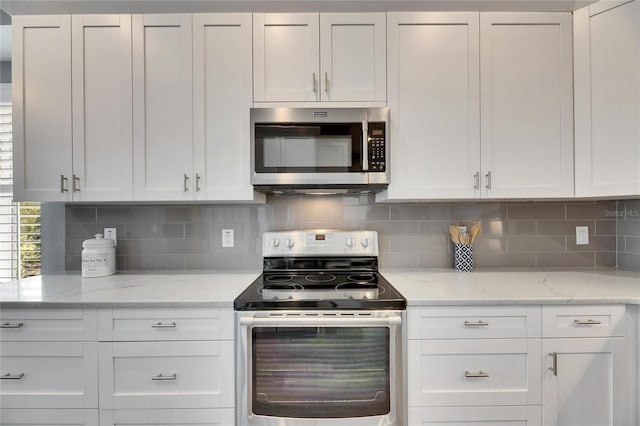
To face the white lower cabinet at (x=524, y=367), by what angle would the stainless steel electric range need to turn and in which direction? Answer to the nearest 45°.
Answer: approximately 90° to its left

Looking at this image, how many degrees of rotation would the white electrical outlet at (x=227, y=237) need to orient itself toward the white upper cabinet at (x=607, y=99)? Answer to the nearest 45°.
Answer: approximately 45° to its left

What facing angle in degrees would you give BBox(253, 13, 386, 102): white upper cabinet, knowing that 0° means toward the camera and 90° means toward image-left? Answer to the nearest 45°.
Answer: approximately 0°

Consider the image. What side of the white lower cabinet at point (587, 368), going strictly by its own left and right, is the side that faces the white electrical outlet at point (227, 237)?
right
